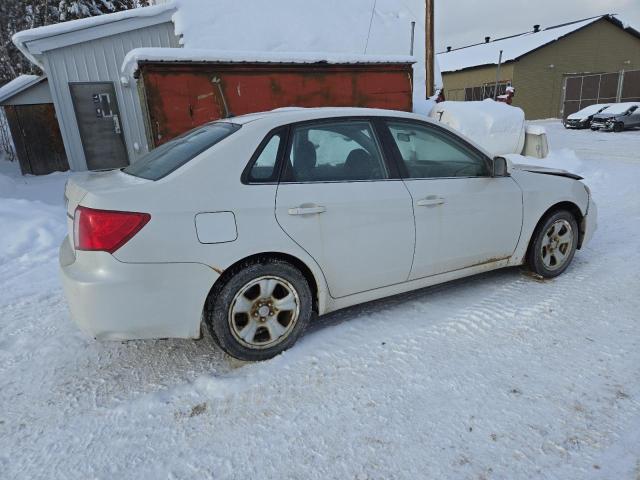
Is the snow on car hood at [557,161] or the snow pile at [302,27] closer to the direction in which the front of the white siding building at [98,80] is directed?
the snow on car hood

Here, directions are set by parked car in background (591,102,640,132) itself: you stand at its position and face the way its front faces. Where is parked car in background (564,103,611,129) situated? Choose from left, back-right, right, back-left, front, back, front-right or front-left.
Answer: right

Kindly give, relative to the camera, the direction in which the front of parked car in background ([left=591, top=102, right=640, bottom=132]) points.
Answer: facing the viewer and to the left of the viewer

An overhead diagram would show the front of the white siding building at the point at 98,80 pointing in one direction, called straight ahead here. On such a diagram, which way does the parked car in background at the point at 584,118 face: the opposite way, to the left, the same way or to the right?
to the right

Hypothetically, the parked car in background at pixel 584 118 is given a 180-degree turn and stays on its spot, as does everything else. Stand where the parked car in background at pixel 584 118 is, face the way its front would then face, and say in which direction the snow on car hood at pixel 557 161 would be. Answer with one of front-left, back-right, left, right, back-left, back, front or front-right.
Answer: back-right

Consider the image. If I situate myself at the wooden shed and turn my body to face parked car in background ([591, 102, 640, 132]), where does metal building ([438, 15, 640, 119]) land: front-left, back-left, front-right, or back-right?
front-left

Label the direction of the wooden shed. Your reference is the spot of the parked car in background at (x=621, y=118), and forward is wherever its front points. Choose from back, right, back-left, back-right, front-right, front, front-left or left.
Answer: front

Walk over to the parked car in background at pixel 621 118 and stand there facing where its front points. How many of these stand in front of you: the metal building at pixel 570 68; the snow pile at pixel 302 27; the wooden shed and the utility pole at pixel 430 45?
3

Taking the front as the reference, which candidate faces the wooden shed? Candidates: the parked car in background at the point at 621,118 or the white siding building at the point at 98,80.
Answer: the parked car in background

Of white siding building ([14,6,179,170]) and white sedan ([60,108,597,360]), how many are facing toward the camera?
1

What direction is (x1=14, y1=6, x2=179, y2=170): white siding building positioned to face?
toward the camera

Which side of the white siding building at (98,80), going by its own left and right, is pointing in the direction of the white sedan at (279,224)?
front

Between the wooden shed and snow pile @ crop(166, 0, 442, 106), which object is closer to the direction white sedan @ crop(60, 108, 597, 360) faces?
the snow pile

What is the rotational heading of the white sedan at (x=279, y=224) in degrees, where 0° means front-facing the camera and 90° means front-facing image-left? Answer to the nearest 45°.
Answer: approximately 225°

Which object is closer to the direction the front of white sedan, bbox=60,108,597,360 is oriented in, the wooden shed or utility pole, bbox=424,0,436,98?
the utility pole

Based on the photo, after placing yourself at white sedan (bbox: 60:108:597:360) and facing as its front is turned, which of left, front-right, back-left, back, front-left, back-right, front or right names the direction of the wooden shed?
left
